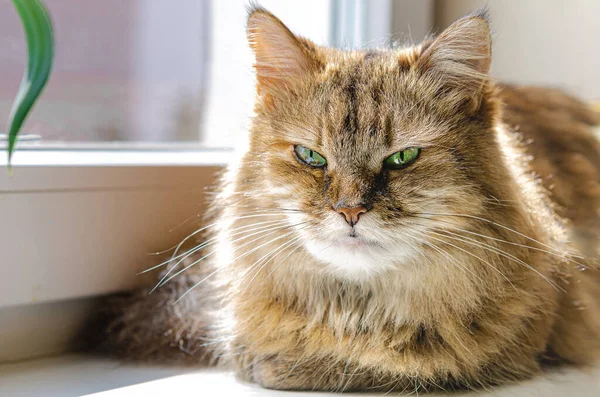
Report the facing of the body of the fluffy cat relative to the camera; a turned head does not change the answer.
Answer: toward the camera
